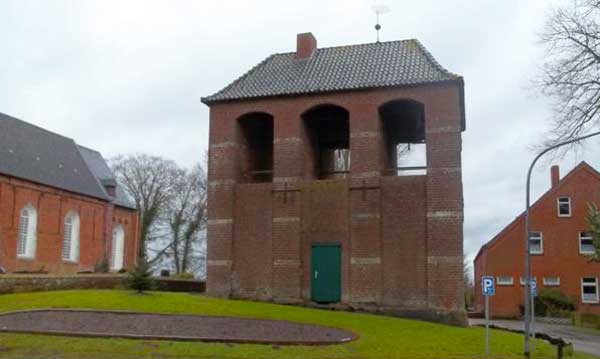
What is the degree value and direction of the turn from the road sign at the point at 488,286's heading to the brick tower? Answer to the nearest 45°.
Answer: approximately 135° to its right

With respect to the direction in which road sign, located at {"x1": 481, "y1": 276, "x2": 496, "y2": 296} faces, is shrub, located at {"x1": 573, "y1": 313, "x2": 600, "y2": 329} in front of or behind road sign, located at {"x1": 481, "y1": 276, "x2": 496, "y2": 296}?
behind

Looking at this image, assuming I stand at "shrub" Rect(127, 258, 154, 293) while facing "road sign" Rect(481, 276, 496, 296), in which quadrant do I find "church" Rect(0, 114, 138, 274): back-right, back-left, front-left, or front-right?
back-left

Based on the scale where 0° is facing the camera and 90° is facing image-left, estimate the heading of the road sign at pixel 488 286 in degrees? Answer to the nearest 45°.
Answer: approximately 0°

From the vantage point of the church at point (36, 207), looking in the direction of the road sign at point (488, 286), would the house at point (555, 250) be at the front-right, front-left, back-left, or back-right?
front-left

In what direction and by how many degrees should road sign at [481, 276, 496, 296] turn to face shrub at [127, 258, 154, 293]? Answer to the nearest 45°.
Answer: approximately 90° to its right

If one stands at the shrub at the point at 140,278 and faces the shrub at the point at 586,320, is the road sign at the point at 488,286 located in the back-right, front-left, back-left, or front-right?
front-right

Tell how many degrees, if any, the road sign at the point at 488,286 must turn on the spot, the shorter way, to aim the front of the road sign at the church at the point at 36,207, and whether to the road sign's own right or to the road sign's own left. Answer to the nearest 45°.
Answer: approximately 135° to the road sign's own right

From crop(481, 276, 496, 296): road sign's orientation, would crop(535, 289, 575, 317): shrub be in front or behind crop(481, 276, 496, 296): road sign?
behind

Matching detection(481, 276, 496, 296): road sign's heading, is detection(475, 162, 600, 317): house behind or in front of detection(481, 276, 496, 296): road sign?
behind
